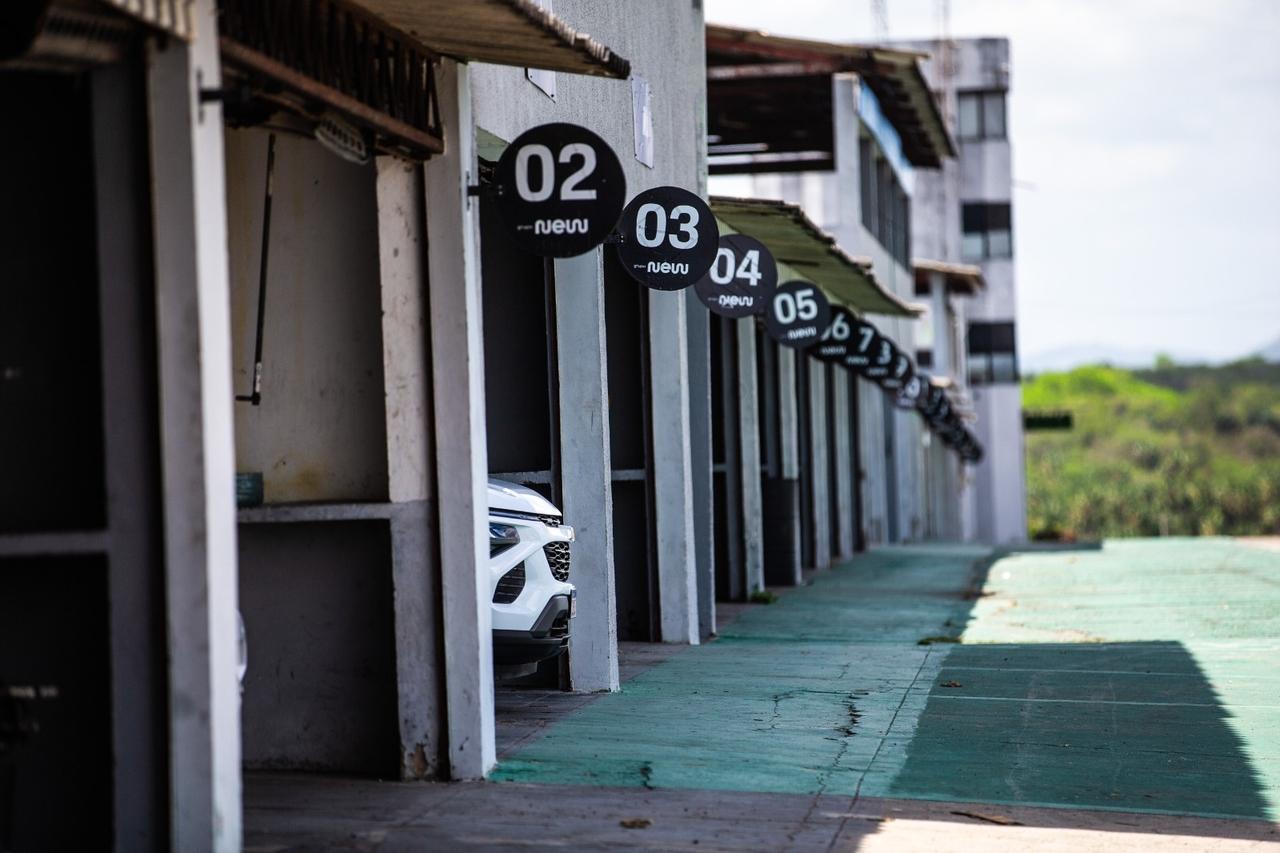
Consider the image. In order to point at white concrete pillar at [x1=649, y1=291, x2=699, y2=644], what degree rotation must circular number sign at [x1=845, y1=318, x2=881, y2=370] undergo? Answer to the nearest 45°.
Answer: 0° — it already faces it

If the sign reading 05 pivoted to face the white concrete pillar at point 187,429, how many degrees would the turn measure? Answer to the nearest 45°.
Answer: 0° — it already faces it

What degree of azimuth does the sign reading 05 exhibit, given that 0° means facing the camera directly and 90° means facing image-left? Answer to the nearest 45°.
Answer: approximately 0°

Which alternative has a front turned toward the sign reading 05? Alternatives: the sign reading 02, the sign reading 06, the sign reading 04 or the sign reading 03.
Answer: the sign reading 06

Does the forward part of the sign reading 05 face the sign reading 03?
yes

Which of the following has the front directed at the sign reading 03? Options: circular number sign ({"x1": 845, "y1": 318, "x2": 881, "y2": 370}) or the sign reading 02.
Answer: the circular number sign

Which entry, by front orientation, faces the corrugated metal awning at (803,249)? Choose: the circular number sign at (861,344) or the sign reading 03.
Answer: the circular number sign
